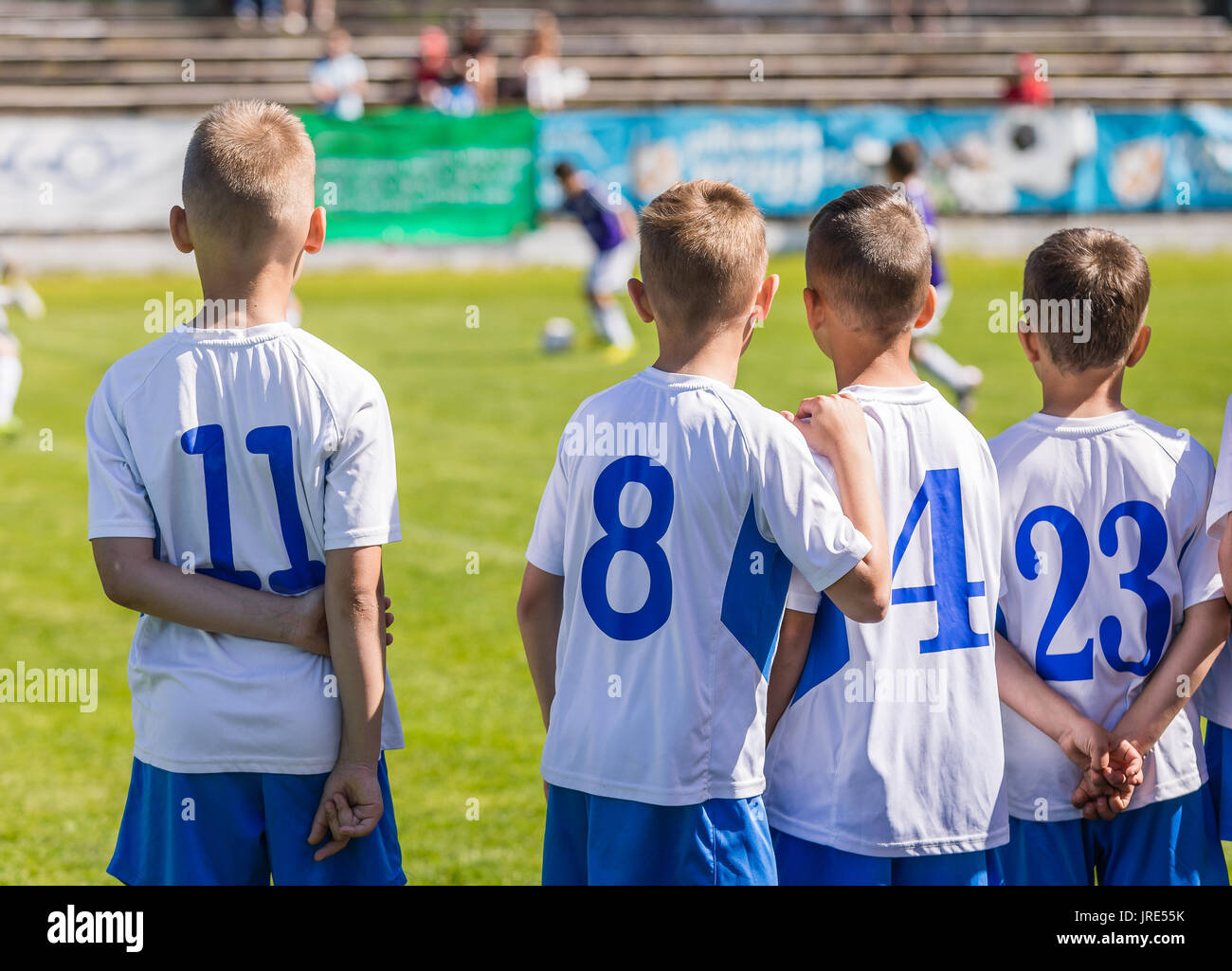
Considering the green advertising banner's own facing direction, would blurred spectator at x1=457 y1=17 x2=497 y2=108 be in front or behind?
behind

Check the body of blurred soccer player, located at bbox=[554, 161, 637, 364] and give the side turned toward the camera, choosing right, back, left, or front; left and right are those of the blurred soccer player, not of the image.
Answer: left

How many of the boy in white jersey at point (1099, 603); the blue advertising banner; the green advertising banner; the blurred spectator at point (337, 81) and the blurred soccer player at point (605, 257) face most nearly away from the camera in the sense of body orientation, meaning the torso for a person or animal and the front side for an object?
1

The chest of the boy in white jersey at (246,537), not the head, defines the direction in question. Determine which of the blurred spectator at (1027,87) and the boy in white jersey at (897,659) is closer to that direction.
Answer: the blurred spectator

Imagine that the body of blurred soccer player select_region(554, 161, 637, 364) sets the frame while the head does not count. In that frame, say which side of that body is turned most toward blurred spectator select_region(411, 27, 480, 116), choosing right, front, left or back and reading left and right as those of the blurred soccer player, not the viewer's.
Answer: right

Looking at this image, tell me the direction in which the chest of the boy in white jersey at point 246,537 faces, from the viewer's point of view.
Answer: away from the camera

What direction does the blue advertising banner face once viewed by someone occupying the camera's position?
facing the viewer

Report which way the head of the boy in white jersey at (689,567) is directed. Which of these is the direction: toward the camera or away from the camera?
away from the camera

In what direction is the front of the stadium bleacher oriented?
toward the camera

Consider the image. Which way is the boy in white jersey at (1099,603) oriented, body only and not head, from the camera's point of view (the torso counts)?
away from the camera

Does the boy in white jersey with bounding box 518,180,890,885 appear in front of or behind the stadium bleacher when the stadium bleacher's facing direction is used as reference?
in front

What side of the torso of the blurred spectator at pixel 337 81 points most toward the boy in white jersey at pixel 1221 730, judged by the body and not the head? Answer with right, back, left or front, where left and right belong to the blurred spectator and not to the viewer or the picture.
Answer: front

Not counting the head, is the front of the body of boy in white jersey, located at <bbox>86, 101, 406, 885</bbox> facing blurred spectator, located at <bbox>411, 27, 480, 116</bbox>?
yes

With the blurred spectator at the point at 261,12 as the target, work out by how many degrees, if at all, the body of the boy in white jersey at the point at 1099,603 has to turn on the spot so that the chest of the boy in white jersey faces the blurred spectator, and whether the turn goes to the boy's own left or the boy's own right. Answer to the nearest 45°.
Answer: approximately 45° to the boy's own left

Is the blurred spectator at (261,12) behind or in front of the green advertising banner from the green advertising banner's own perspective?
behind

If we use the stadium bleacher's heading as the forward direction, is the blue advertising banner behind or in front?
in front

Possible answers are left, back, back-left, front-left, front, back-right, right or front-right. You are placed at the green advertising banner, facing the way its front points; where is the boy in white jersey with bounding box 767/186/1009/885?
front
